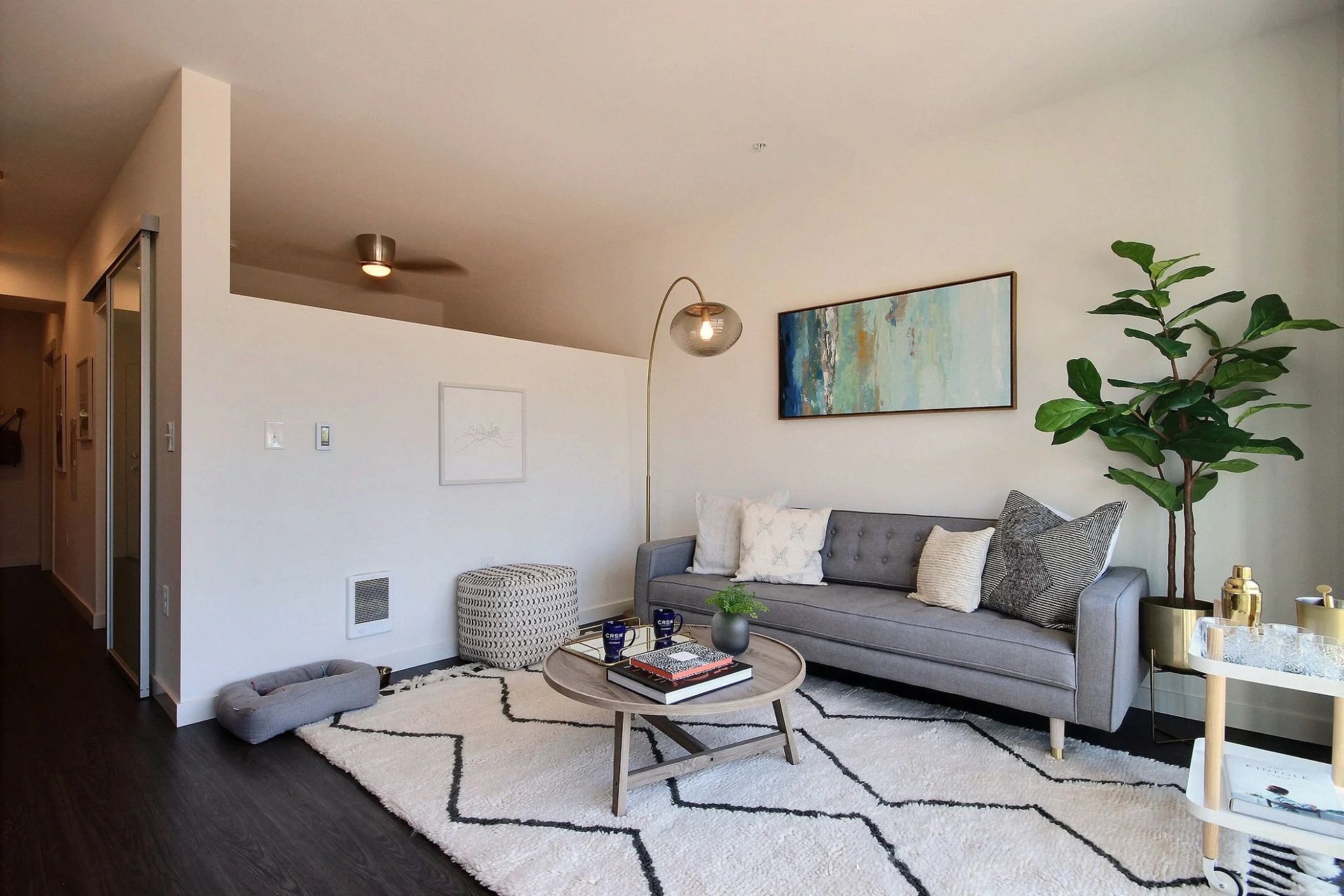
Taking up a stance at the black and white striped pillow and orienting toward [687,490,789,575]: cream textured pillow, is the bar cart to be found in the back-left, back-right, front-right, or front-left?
back-left

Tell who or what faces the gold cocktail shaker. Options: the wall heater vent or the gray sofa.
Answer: the wall heater vent

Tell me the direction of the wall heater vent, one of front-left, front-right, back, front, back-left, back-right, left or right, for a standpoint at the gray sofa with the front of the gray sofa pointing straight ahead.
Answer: front-right

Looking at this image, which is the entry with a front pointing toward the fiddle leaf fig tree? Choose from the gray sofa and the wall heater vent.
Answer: the wall heater vent

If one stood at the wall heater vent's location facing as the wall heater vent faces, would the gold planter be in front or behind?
in front

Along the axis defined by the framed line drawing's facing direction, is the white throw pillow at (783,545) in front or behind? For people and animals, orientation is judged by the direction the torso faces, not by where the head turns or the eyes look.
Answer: in front

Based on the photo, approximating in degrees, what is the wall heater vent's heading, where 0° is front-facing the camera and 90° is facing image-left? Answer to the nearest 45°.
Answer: approximately 315°

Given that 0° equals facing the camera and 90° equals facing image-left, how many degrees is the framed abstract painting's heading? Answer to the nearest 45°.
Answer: approximately 45°

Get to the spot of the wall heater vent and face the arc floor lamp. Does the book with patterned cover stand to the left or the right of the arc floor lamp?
right

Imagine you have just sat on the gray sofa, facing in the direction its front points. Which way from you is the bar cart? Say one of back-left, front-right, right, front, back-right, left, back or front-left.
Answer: left

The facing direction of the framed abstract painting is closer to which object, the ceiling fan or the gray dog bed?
the gray dog bed
